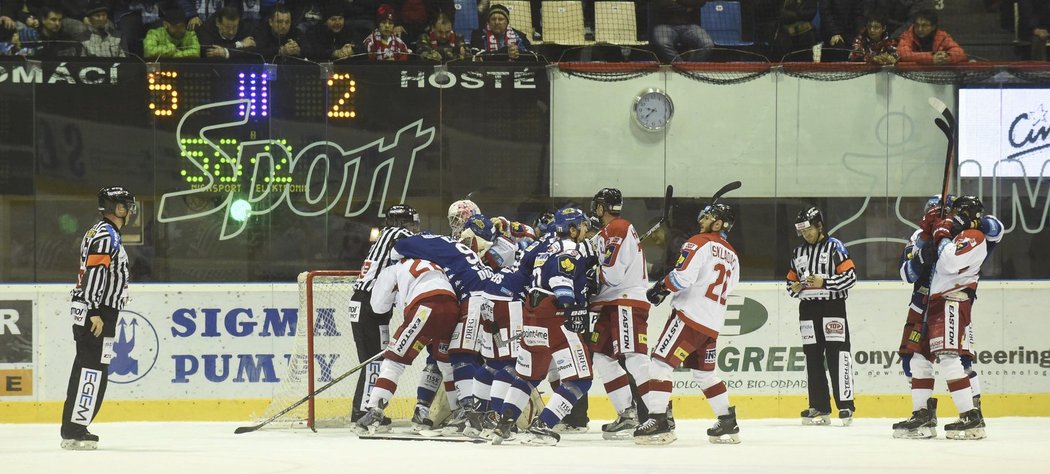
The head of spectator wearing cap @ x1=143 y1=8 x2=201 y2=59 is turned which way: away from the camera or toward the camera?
toward the camera

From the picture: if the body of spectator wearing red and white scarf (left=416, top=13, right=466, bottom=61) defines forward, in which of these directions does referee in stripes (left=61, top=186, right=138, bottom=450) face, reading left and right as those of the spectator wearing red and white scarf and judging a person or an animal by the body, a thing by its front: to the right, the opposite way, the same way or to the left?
to the left

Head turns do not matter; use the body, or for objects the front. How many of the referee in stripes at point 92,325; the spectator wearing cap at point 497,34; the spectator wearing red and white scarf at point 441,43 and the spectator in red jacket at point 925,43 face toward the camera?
3

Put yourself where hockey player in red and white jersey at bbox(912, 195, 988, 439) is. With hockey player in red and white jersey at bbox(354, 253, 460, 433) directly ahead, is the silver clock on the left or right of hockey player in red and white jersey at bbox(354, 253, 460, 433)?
right

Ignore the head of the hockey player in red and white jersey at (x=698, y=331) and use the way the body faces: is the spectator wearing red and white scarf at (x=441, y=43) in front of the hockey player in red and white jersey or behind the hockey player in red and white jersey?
in front

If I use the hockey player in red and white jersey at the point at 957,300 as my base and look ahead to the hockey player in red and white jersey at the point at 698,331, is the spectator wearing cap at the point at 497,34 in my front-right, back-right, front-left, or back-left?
front-right

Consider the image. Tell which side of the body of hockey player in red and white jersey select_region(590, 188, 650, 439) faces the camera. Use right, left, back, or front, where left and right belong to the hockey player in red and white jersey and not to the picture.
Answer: left

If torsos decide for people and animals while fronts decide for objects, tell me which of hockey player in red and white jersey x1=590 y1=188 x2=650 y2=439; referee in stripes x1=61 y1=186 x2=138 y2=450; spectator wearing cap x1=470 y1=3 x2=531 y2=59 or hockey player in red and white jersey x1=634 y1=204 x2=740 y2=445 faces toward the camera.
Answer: the spectator wearing cap

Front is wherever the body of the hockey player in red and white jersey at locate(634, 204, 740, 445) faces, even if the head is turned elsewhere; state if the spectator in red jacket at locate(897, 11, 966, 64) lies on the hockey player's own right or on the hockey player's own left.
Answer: on the hockey player's own right

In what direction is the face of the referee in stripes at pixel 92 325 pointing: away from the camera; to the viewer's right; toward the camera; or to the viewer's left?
to the viewer's right

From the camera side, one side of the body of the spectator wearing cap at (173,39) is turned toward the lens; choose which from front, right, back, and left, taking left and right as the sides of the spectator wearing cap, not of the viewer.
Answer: front

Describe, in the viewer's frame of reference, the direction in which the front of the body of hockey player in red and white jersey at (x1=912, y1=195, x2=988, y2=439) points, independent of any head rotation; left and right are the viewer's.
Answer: facing to the left of the viewer

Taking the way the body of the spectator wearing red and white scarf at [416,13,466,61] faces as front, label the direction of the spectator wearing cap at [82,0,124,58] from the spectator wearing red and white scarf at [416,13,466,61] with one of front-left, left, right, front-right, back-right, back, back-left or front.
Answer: right

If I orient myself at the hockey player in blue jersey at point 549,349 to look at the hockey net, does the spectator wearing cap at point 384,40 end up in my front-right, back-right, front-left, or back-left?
front-right

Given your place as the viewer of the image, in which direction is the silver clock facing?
facing the viewer
